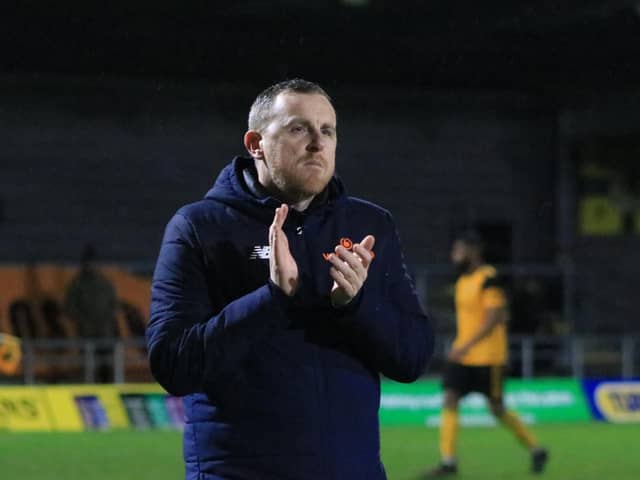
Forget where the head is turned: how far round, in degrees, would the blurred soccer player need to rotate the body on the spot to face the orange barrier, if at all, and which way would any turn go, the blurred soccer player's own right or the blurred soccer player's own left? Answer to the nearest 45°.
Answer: approximately 45° to the blurred soccer player's own right

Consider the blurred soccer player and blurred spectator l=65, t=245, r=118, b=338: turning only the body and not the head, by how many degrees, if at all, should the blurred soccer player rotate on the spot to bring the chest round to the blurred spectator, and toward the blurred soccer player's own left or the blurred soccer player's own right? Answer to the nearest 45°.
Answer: approximately 45° to the blurred soccer player's own right

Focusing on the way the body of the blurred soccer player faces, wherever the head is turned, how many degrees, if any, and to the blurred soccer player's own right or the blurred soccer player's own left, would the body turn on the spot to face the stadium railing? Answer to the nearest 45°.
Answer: approximately 45° to the blurred soccer player's own right

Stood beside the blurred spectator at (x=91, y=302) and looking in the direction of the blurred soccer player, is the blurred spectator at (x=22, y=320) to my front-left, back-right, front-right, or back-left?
back-right

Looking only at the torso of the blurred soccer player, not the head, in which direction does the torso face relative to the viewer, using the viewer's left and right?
facing to the left of the viewer

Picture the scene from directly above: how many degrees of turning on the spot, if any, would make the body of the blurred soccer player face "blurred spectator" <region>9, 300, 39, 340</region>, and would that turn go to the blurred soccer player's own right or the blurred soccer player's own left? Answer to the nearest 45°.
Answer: approximately 45° to the blurred soccer player's own right
